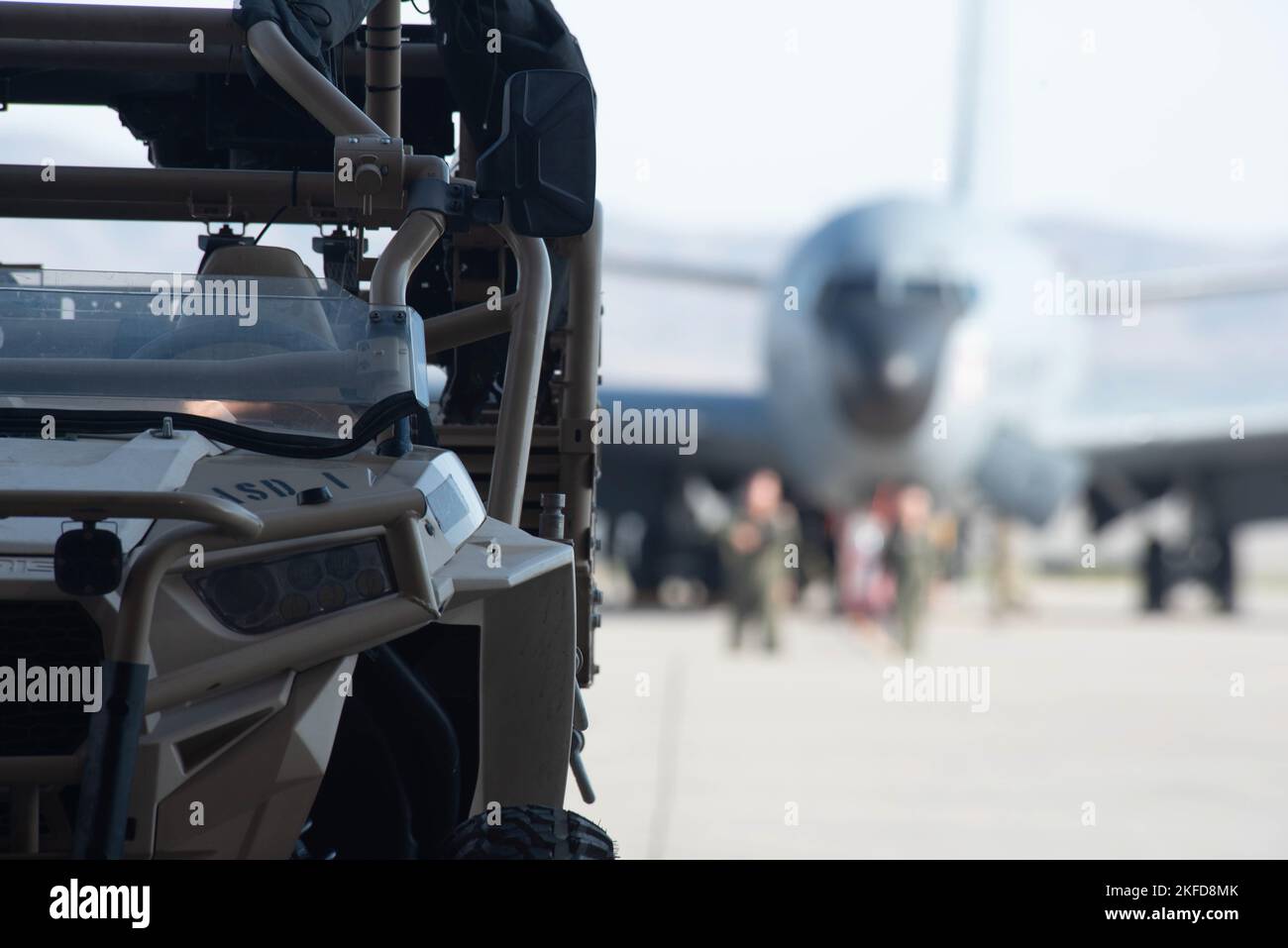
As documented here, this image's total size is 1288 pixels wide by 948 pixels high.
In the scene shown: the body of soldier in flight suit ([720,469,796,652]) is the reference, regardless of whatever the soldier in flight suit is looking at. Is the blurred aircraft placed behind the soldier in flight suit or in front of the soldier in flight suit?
behind

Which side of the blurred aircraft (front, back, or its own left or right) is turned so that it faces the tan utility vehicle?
front

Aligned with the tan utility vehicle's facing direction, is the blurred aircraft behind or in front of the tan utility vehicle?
behind

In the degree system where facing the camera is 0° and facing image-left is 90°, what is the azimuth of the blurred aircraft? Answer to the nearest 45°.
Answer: approximately 0°

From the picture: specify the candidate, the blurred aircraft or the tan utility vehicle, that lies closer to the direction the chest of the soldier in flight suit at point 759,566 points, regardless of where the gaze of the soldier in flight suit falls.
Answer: the tan utility vehicle

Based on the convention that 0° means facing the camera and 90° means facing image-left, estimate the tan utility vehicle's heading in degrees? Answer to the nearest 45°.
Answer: approximately 0°

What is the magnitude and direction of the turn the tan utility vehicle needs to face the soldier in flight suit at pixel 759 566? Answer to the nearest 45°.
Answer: approximately 180°
